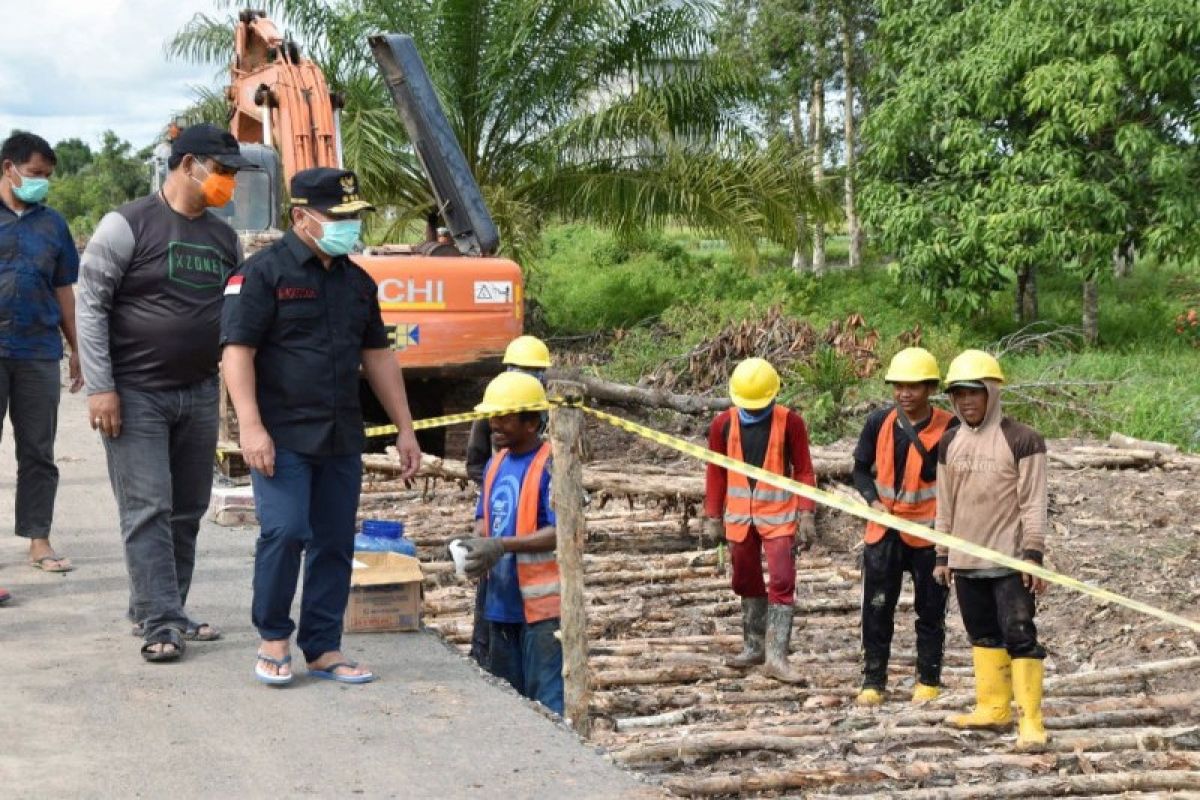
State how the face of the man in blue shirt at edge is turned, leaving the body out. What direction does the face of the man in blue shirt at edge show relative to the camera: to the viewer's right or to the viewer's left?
to the viewer's right

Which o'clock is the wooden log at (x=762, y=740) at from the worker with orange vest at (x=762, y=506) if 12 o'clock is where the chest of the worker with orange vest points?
The wooden log is roughly at 12 o'clock from the worker with orange vest.

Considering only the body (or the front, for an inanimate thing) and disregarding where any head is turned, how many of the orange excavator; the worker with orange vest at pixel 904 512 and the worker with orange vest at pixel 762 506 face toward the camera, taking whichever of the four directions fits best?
2

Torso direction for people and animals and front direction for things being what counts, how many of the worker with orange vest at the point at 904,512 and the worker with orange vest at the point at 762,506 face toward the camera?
2

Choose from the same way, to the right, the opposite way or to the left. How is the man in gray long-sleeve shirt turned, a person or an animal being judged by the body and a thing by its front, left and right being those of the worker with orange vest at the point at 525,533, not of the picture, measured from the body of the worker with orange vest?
to the left

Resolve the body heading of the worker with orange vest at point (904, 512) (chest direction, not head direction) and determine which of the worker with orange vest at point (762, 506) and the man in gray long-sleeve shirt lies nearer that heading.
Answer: the man in gray long-sleeve shirt

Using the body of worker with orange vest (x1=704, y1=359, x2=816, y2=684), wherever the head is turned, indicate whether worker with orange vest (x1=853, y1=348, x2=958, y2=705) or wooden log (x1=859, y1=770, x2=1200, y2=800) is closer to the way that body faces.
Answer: the wooden log

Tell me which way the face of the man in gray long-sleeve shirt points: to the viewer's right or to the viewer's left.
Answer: to the viewer's right

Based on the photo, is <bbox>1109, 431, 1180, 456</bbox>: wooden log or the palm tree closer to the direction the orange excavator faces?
the palm tree

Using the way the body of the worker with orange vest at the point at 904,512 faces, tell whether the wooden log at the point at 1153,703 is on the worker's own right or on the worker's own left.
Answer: on the worker's own left
